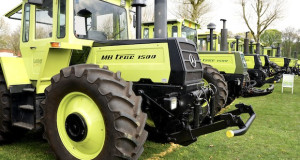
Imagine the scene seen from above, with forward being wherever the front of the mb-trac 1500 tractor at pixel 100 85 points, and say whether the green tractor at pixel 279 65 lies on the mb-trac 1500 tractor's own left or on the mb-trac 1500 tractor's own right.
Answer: on the mb-trac 1500 tractor's own left

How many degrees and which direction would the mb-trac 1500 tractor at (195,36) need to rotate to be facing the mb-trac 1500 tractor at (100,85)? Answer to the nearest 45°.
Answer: approximately 45° to its right

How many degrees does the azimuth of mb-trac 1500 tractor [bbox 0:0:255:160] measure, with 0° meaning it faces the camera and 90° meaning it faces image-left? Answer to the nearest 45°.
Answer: approximately 315°

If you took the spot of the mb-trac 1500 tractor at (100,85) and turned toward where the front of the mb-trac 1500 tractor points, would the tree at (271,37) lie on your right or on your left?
on your left

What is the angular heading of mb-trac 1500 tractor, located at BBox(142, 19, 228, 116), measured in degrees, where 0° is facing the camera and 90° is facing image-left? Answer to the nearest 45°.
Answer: approximately 315°

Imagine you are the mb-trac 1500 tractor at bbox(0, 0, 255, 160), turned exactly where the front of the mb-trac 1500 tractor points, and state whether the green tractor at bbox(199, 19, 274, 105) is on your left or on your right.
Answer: on your left
